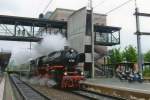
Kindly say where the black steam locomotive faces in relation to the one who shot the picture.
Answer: facing the viewer and to the right of the viewer
